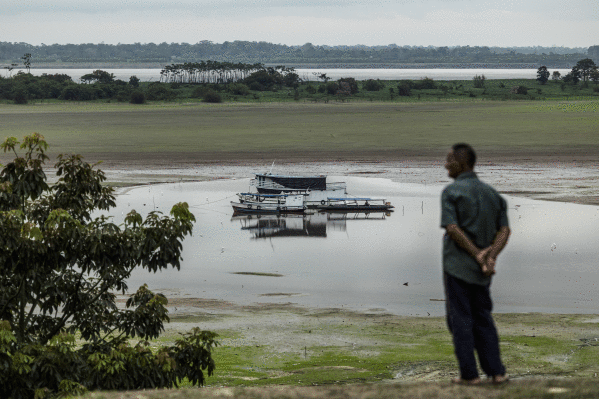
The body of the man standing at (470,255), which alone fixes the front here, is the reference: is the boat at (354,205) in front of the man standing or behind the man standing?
in front

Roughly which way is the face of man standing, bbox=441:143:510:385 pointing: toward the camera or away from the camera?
away from the camera

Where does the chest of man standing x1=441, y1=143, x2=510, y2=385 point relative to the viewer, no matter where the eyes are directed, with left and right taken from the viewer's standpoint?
facing away from the viewer and to the left of the viewer

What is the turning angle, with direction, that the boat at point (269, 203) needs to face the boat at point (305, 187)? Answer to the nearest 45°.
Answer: approximately 135° to its right

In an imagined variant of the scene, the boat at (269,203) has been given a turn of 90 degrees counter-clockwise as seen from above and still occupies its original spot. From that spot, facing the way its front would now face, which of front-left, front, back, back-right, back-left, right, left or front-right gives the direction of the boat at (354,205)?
left

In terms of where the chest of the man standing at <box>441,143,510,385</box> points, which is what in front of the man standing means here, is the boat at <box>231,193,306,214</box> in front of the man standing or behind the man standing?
in front

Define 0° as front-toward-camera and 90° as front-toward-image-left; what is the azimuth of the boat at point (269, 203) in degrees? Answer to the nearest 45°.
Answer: approximately 90°
